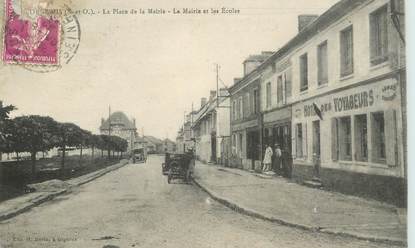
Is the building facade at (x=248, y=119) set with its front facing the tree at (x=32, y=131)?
yes

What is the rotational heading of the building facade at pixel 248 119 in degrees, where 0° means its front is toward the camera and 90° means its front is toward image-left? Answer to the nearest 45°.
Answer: approximately 45°

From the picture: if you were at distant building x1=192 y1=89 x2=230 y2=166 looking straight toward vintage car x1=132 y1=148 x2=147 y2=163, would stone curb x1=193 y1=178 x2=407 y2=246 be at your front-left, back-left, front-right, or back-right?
back-left

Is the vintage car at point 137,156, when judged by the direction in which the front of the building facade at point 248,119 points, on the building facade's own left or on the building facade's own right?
on the building facade's own right
